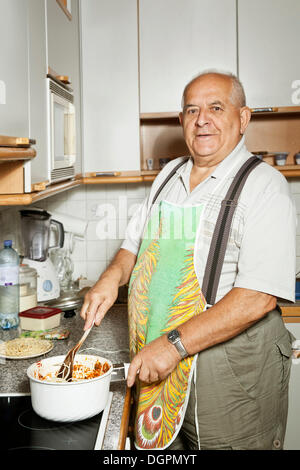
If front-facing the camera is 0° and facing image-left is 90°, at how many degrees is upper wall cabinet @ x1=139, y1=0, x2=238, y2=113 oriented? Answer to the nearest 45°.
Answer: approximately 0°

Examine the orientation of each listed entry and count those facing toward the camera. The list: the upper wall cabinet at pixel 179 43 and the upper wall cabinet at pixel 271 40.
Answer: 2

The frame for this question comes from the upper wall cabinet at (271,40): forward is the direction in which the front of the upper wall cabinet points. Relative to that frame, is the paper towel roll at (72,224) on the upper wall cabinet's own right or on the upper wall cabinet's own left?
on the upper wall cabinet's own right

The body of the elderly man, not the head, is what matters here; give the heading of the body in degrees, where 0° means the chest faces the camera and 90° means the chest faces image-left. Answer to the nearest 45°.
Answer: approximately 45°
